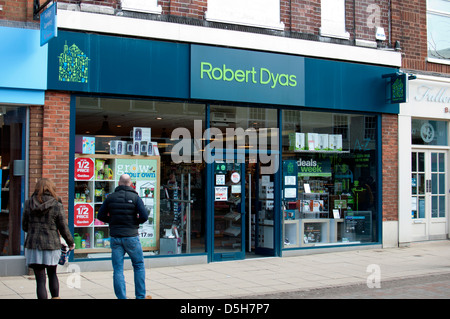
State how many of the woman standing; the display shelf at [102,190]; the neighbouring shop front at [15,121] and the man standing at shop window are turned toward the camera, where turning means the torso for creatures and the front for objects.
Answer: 2

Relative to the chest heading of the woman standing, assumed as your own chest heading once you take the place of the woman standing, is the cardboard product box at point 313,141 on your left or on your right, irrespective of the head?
on your right

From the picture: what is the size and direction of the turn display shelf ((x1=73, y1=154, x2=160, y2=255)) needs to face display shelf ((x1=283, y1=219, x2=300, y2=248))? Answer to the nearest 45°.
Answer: approximately 90° to its left

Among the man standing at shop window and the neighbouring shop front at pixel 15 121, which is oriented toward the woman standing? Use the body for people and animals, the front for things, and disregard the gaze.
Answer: the neighbouring shop front

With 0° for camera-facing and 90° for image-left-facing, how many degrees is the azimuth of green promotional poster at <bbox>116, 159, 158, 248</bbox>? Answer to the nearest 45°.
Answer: approximately 0°

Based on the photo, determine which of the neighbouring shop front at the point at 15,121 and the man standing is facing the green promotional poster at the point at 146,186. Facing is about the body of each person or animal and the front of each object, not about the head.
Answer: the man standing

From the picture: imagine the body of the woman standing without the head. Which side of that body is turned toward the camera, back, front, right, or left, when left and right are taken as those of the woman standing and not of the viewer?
back

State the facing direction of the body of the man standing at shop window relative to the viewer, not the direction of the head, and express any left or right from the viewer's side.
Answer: facing away from the viewer

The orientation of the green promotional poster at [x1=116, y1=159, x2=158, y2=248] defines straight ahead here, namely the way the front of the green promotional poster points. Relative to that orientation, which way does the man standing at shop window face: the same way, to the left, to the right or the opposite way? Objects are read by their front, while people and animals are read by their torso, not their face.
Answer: the opposite way
